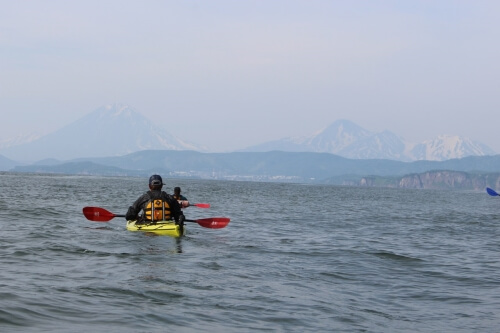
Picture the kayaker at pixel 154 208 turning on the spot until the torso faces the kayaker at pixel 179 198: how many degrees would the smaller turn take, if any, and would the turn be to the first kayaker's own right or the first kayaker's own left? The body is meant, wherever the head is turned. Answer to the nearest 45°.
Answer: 0° — they already face them

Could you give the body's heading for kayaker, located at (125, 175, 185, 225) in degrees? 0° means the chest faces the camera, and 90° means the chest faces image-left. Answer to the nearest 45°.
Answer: approximately 180°
